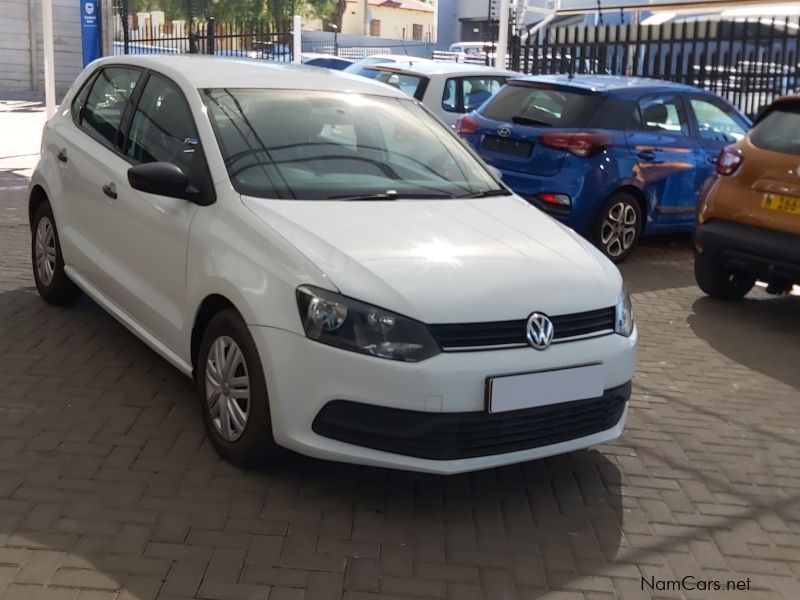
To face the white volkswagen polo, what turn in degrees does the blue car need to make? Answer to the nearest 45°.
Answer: approximately 135° to its right

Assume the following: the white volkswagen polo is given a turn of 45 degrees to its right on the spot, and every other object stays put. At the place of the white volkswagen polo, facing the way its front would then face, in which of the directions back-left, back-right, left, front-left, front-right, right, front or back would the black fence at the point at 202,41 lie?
back

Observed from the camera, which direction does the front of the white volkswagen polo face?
facing the viewer and to the right of the viewer

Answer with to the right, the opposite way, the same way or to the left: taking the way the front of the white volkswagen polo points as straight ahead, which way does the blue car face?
to the left

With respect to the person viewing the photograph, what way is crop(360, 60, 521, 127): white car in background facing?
facing away from the viewer and to the right of the viewer

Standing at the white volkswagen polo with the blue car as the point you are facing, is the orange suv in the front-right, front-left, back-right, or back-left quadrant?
front-right

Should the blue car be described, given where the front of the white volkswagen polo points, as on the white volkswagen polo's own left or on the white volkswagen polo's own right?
on the white volkswagen polo's own left

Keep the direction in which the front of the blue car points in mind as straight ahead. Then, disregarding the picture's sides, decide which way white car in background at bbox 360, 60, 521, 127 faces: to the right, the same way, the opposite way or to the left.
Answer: the same way

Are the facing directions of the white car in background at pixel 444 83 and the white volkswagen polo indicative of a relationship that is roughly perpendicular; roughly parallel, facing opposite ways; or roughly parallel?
roughly perpendicular

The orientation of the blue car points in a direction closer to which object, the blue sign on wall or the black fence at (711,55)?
the black fence

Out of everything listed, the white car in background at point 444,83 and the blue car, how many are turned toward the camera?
0

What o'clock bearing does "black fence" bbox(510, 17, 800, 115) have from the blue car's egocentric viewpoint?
The black fence is roughly at 11 o'clock from the blue car.

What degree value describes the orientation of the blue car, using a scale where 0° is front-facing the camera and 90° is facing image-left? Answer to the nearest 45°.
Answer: approximately 225°

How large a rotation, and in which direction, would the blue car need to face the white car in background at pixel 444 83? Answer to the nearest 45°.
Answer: approximately 90° to its left

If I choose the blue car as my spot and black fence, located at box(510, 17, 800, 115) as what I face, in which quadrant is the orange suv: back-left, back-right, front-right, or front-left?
back-right

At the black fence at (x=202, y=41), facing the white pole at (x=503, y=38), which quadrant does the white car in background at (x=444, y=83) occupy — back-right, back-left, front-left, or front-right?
front-right

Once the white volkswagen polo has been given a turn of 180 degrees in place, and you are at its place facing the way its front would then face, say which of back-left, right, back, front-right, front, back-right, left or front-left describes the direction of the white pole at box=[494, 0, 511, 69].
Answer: front-right

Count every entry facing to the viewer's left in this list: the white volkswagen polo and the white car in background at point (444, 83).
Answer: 0
